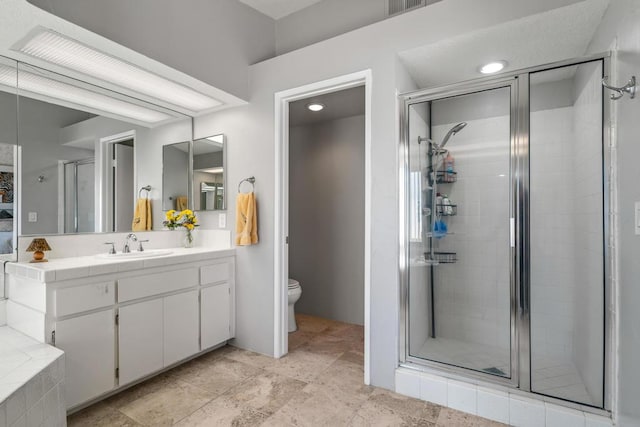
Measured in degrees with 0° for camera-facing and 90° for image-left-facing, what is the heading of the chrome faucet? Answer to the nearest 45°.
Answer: approximately 315°

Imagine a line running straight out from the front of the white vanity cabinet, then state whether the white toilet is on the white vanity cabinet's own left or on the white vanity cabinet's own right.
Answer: on the white vanity cabinet's own left

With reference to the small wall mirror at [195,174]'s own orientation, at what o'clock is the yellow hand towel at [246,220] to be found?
The yellow hand towel is roughly at 9 o'clock from the small wall mirror.

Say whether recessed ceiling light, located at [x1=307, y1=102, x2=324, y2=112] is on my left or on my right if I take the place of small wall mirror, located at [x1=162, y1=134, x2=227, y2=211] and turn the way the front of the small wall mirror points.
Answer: on my left

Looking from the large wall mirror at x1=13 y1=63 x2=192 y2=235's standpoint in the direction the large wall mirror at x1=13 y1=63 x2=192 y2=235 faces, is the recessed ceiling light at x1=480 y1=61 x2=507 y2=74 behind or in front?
in front

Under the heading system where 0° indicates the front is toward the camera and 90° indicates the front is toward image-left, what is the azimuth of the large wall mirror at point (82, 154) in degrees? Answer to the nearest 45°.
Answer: approximately 315°

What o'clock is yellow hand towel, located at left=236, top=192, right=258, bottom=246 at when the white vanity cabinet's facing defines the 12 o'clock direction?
The yellow hand towel is roughly at 10 o'clock from the white vanity cabinet.
